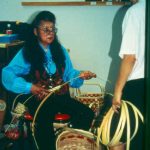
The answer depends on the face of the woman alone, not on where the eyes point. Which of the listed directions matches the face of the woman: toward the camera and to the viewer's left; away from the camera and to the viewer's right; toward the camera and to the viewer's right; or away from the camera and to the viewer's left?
toward the camera and to the viewer's right

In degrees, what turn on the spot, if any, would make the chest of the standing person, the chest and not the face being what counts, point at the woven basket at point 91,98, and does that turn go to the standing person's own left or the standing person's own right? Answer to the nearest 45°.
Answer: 0° — they already face it

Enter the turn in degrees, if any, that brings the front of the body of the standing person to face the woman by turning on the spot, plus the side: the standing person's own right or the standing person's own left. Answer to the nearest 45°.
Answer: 0° — they already face them

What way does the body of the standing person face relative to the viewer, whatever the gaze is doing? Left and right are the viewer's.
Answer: facing away from the viewer and to the left of the viewer

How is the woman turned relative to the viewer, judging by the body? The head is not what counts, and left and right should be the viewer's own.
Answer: facing the viewer and to the right of the viewer
